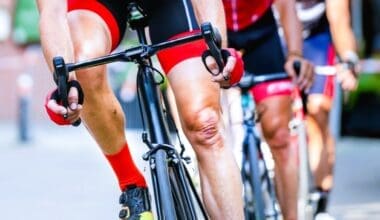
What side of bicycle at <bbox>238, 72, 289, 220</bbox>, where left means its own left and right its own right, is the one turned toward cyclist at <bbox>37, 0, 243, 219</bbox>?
front

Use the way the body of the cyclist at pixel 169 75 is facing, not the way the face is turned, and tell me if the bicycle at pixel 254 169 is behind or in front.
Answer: behind

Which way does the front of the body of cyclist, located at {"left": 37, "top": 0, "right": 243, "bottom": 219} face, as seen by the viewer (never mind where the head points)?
toward the camera

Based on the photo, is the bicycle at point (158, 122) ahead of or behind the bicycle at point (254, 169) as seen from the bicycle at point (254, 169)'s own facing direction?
ahead

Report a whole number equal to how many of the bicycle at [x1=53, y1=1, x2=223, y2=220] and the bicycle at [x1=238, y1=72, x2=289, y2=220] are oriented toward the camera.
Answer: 2

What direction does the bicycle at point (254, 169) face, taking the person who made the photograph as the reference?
facing the viewer

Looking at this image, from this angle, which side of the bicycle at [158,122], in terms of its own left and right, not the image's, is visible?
front
